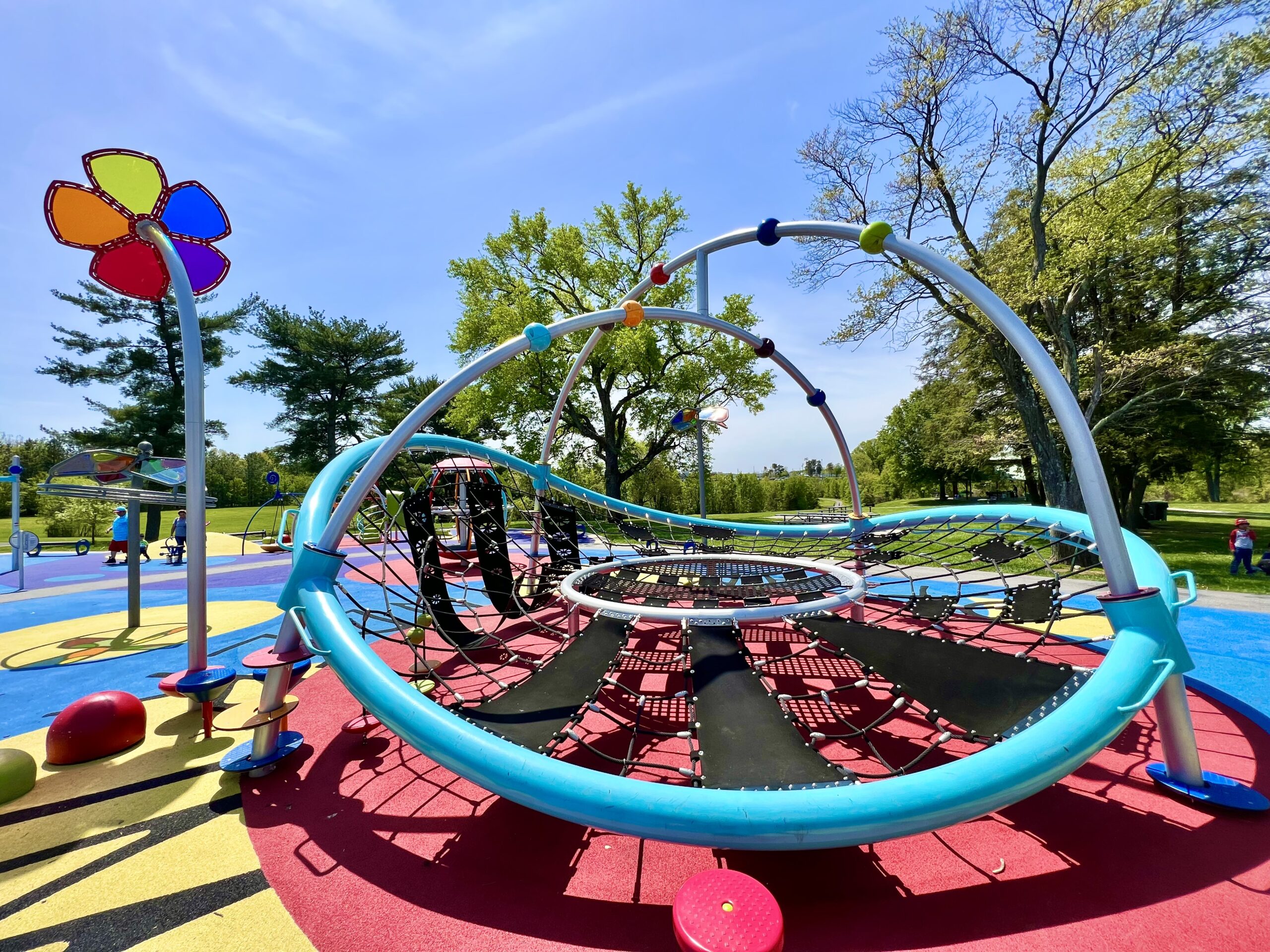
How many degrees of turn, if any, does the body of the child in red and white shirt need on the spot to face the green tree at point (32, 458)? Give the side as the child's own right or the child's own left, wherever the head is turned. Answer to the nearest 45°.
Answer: approximately 45° to the child's own right

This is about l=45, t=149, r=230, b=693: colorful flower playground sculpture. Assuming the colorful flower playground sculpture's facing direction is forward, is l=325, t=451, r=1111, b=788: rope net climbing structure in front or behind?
behind

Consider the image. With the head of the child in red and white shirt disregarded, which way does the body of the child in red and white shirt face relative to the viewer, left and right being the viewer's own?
facing the viewer

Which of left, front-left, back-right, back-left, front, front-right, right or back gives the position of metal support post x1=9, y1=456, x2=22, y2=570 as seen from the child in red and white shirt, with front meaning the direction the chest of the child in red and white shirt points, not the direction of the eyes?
front-right

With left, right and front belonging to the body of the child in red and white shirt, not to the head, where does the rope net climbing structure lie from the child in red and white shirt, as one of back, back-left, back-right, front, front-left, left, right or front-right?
front

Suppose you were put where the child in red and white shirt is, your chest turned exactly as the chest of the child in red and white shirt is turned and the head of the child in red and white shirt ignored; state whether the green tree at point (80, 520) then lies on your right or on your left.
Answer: on your right
